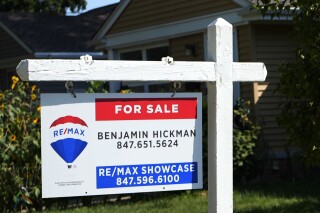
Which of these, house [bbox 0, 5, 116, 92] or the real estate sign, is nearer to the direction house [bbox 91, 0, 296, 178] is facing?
the real estate sign

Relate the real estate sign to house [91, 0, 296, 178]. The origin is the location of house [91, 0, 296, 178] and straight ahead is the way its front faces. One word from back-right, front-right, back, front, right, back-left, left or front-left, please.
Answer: front-left

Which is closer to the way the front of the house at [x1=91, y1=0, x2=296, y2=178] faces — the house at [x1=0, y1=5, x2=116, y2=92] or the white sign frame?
the white sign frame

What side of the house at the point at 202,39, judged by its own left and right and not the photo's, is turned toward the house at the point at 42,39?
right

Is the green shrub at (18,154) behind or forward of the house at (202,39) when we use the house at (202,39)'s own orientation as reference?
forward

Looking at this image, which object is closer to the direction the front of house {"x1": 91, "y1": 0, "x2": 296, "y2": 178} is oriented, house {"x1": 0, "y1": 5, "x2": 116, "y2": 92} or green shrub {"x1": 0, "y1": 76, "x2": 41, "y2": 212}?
the green shrub

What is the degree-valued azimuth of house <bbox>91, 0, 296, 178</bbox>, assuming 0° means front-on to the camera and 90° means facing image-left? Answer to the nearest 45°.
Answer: approximately 45°
